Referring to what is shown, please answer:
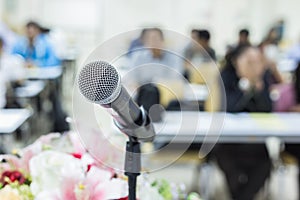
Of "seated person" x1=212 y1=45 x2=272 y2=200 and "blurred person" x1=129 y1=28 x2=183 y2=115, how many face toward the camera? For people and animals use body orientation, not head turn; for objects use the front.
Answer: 2

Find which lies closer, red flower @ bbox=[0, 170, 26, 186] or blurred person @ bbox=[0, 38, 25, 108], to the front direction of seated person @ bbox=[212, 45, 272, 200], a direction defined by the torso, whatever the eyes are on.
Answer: the red flower

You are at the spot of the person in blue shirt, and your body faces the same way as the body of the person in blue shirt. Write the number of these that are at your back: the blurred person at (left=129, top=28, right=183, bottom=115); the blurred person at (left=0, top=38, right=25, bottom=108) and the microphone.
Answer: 0

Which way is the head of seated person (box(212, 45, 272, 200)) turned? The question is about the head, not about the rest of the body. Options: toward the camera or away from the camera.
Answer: toward the camera

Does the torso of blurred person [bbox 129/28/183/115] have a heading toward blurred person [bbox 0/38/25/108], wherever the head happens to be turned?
no

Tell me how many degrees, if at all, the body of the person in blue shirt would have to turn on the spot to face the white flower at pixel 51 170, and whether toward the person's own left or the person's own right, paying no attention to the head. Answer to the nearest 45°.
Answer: approximately 45° to the person's own left

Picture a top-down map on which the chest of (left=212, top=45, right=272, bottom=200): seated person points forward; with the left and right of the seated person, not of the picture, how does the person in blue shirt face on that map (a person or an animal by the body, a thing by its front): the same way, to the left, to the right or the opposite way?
the same way

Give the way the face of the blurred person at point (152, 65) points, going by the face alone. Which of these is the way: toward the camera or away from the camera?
toward the camera

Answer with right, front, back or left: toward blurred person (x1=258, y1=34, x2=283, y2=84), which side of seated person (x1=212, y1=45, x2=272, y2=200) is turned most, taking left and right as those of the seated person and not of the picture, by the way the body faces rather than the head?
back

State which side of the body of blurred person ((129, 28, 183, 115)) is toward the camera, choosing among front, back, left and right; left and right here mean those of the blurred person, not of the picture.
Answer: front
